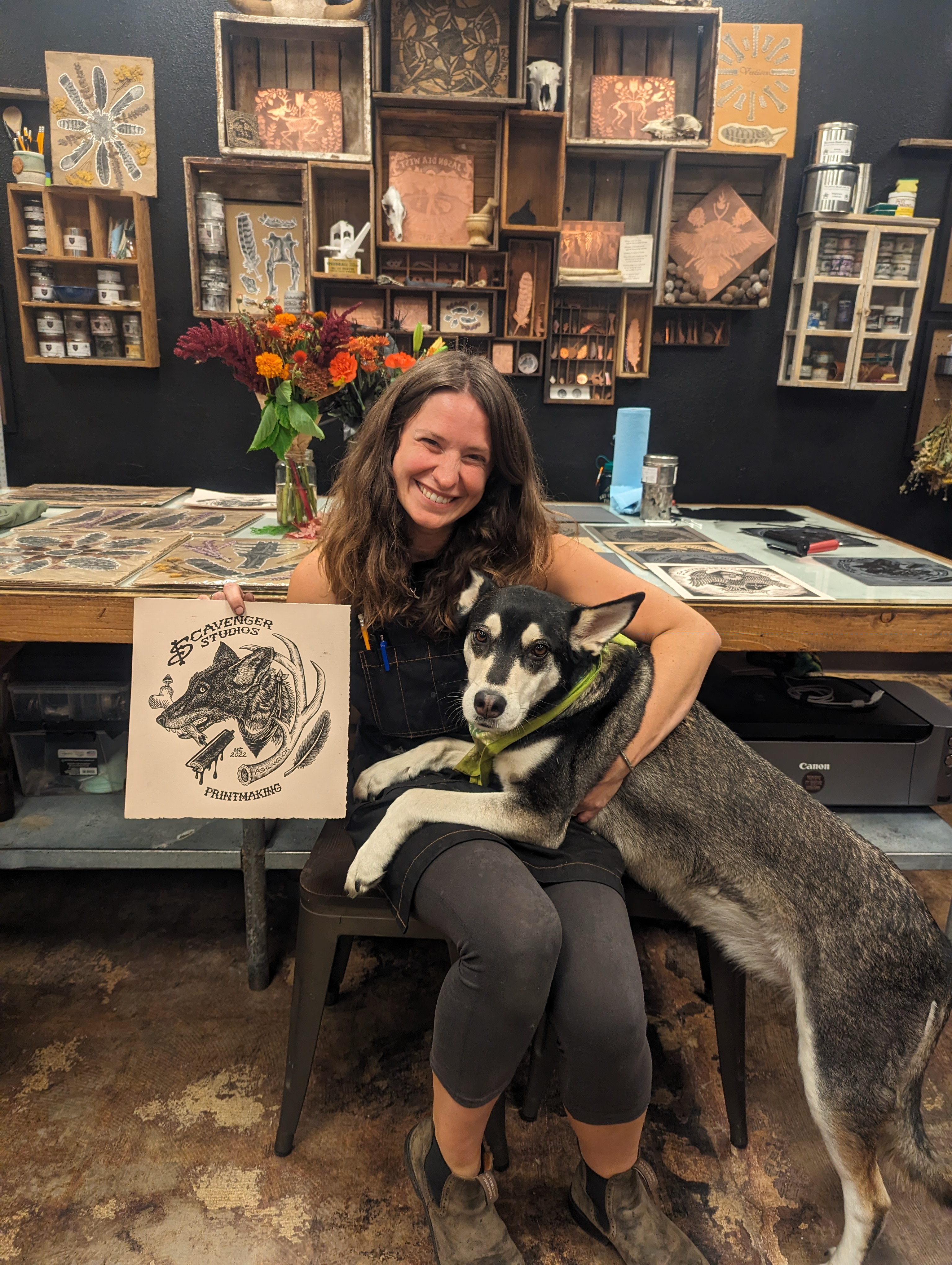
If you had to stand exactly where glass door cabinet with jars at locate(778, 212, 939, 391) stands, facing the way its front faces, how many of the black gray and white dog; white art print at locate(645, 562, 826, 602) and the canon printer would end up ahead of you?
3

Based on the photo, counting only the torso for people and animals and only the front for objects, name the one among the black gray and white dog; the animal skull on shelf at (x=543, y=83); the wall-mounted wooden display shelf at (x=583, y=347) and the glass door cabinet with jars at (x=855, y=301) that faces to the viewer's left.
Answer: the black gray and white dog

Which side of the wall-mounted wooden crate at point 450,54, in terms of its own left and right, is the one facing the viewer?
front

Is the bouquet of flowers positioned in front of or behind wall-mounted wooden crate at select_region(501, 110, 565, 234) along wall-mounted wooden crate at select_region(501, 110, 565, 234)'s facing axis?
in front

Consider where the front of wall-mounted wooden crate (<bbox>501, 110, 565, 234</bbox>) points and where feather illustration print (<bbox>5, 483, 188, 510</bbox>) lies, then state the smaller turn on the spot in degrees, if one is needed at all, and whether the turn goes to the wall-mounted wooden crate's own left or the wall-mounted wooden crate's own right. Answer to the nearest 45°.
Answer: approximately 90° to the wall-mounted wooden crate's own right

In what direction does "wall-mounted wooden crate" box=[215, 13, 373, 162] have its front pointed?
toward the camera

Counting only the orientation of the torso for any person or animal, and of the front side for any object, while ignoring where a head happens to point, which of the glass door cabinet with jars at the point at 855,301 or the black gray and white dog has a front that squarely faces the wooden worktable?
the glass door cabinet with jars

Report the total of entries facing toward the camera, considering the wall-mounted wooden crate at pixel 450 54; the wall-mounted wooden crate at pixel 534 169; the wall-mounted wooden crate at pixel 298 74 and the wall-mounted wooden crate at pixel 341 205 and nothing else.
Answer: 4

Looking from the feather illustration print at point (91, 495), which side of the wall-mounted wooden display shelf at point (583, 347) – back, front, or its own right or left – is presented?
right

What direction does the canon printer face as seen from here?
toward the camera

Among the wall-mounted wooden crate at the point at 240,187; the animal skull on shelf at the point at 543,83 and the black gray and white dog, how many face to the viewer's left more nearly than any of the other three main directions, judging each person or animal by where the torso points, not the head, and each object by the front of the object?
1

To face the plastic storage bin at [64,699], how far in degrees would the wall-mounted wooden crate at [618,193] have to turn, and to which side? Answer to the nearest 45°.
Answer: approximately 45° to its right

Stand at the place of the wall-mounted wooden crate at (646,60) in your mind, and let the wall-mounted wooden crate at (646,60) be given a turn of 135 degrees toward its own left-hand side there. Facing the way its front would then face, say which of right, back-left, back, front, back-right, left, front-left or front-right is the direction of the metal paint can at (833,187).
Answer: front-right

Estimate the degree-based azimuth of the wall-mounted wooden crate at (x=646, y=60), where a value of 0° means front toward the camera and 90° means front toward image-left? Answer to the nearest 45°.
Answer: approximately 0°

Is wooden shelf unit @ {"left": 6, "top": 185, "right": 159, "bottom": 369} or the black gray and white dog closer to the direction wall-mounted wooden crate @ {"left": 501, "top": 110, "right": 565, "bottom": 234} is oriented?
the black gray and white dog

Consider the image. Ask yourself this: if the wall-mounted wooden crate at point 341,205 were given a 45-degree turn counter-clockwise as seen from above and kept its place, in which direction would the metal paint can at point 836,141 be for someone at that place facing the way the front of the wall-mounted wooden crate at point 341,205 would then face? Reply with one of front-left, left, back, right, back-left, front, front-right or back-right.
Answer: front-left
